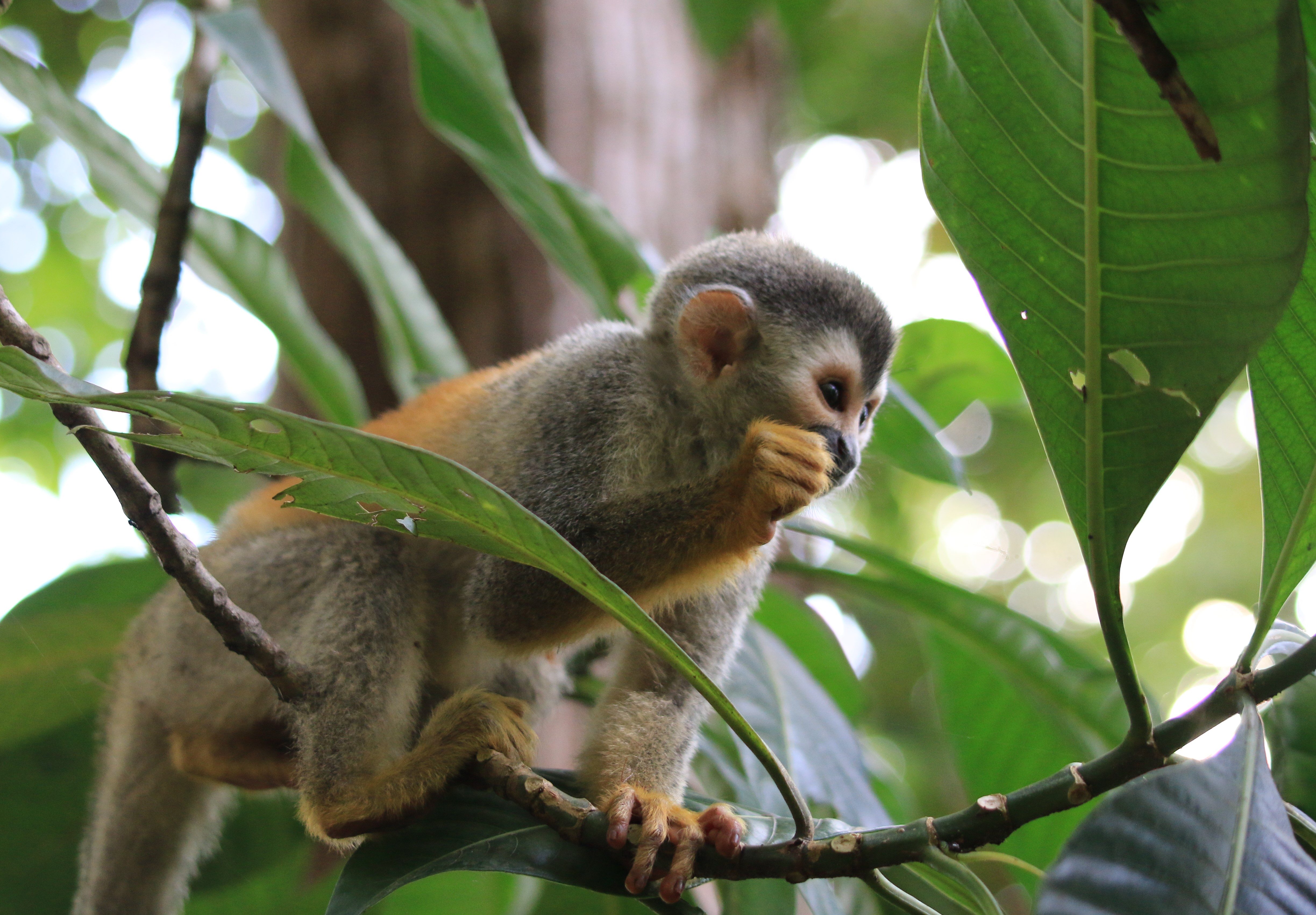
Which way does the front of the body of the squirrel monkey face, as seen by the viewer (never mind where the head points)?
to the viewer's right

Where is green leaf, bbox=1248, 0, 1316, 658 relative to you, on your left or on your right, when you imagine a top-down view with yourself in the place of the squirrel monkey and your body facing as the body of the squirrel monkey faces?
on your right

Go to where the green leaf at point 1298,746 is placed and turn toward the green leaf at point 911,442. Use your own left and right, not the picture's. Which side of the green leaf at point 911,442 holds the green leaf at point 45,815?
left

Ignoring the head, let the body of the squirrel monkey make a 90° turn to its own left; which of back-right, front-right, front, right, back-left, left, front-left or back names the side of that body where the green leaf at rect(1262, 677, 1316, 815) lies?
back-right

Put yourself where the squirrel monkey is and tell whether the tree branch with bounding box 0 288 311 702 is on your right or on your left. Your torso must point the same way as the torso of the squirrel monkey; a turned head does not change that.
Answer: on your right

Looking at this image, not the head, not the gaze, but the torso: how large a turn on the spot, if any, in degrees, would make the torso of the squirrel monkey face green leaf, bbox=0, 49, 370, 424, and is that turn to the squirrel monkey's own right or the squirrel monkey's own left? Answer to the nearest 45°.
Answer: approximately 135° to the squirrel monkey's own left
